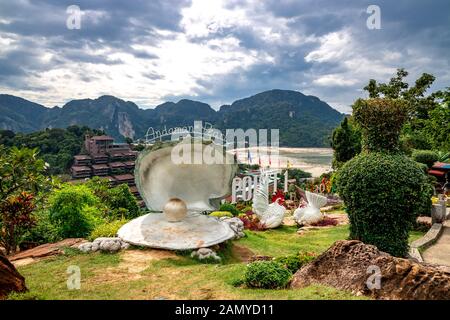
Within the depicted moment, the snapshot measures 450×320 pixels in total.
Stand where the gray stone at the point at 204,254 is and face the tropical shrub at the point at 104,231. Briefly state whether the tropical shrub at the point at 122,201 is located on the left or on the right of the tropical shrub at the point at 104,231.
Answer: right

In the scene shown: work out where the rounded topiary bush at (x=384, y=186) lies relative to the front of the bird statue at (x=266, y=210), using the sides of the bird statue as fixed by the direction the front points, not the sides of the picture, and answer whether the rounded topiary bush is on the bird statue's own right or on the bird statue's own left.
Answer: on the bird statue's own right

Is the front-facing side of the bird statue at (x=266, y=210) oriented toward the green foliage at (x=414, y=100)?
no

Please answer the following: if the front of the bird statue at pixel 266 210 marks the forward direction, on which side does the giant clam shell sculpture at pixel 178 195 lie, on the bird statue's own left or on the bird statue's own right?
on the bird statue's own right
